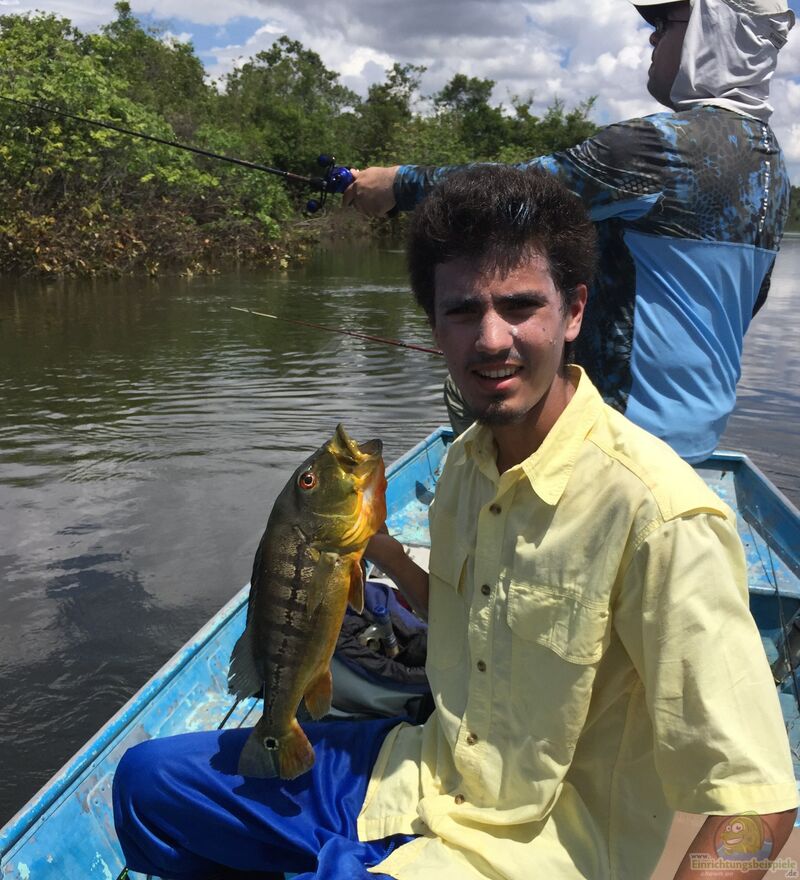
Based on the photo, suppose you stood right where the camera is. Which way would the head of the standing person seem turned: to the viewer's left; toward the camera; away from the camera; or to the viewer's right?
to the viewer's left

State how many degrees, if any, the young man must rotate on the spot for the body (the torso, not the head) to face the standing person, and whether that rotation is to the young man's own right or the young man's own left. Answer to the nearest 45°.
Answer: approximately 135° to the young man's own right

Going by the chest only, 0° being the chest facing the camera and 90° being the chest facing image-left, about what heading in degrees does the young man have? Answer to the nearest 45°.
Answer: approximately 45°
